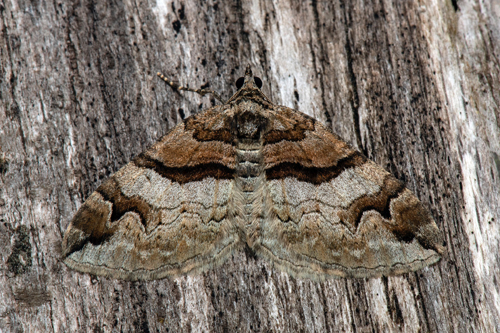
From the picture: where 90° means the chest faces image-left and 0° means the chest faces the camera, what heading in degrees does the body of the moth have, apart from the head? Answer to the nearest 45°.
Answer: approximately 180°
